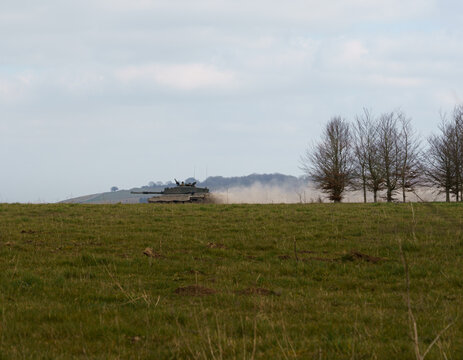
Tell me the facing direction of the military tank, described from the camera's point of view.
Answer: facing to the left of the viewer
